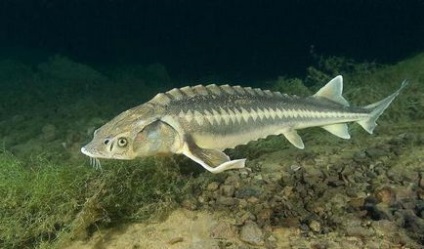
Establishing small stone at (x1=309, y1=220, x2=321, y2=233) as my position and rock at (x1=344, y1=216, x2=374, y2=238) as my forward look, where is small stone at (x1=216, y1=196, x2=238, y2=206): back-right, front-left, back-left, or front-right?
back-left

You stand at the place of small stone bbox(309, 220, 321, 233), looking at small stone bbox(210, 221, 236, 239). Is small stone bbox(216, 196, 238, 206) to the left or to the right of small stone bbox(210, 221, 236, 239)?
right

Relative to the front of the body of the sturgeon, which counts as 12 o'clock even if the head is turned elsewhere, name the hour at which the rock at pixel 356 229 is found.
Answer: The rock is roughly at 7 o'clock from the sturgeon.

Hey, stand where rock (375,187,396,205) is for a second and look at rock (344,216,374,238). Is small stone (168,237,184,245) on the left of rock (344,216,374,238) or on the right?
right

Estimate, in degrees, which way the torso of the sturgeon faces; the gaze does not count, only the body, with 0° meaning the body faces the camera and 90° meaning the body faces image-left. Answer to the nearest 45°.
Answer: approximately 90°

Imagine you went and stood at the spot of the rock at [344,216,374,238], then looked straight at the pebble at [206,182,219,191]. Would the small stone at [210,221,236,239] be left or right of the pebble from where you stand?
left

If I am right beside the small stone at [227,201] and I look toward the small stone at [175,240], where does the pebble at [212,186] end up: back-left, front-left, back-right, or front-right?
back-right

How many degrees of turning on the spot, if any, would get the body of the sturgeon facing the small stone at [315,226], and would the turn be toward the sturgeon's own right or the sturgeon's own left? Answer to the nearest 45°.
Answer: approximately 135° to the sturgeon's own left
